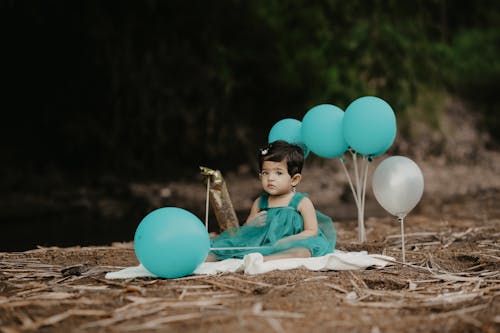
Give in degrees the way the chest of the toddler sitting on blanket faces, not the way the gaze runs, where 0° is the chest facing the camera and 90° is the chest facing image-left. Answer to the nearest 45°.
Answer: approximately 45°

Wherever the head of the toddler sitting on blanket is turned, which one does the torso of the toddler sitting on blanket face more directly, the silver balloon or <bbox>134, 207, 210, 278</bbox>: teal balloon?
the teal balloon

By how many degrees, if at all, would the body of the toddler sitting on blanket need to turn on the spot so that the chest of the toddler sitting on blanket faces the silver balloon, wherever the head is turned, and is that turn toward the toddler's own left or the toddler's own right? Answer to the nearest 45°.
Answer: approximately 135° to the toddler's own left

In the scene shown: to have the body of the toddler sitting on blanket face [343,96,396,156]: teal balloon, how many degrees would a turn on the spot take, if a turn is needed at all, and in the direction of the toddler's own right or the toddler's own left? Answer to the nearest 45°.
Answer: approximately 135° to the toddler's own left
